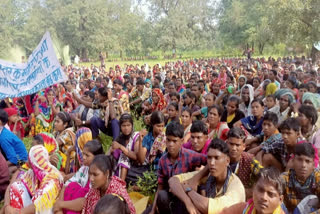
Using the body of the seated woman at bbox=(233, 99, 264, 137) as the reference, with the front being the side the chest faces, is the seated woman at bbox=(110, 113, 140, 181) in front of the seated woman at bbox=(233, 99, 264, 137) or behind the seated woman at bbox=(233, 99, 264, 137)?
in front

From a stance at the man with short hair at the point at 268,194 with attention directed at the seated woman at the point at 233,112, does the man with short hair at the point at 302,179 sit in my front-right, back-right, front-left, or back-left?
front-right

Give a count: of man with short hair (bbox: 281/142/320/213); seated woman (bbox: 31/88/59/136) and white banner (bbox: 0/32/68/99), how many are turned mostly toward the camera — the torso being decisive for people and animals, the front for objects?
3

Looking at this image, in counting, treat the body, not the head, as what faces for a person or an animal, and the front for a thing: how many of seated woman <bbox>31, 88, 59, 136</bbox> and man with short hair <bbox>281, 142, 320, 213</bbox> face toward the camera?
2

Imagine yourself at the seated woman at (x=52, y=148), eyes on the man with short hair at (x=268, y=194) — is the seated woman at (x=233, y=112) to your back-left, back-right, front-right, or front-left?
front-left

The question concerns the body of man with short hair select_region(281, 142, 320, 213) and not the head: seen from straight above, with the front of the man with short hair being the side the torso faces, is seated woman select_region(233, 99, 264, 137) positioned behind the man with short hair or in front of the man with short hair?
behind

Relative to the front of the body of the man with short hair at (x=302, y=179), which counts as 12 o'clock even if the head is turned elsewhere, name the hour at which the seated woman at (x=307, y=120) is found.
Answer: The seated woman is roughly at 6 o'clock from the man with short hair.

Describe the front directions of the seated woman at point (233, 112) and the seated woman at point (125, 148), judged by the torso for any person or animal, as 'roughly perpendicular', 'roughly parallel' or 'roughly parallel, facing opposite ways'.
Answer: roughly parallel

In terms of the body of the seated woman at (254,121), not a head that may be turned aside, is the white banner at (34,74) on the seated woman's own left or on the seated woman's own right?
on the seated woman's own right

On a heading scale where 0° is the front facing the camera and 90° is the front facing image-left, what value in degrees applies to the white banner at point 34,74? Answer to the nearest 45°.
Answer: approximately 0°

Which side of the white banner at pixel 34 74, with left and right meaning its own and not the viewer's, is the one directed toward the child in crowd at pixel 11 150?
front

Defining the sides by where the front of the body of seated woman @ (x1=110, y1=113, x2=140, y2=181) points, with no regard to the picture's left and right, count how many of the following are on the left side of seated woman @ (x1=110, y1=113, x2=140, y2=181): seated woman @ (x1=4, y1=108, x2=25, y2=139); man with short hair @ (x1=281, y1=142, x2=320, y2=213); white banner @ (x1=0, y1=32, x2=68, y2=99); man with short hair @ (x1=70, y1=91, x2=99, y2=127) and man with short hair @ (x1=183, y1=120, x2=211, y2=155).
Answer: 2

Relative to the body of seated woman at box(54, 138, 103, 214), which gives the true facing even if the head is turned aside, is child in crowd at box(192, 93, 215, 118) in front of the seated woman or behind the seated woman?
behind

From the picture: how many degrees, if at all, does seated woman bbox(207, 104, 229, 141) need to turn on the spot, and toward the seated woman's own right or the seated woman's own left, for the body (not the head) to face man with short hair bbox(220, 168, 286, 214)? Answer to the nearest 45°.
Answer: approximately 45° to the seated woman's own left

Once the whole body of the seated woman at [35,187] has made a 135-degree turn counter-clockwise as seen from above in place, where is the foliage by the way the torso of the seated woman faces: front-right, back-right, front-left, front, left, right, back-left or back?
front

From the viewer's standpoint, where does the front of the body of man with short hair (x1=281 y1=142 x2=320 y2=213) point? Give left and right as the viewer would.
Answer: facing the viewer

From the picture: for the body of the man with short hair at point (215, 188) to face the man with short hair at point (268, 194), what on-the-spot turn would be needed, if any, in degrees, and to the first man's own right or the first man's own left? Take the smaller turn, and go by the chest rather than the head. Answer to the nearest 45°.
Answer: approximately 90° to the first man's own left
